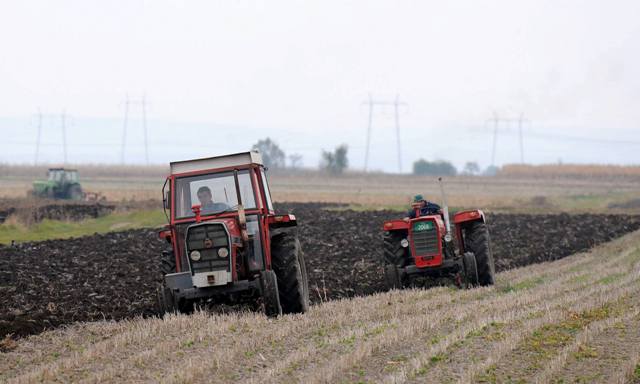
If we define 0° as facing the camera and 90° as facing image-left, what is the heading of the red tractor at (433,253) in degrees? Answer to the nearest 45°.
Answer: approximately 0°

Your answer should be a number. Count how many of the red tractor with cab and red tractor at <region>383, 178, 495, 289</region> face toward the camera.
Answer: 2

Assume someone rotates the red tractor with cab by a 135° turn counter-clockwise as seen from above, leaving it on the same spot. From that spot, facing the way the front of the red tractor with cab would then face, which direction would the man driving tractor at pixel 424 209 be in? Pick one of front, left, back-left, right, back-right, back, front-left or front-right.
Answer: front

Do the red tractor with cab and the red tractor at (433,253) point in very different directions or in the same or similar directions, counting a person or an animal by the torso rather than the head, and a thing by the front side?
same or similar directions

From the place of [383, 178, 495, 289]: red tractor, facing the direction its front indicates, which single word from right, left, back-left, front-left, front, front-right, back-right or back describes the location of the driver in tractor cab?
front-right

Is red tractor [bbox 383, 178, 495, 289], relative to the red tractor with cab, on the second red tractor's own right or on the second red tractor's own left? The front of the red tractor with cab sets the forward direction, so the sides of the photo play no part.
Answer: on the second red tractor's own left

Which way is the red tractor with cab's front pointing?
toward the camera
